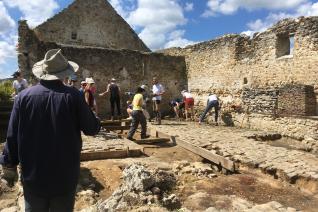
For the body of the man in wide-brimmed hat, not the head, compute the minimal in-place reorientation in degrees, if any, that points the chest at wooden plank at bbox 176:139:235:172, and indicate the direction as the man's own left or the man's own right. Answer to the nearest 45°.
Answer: approximately 45° to the man's own right

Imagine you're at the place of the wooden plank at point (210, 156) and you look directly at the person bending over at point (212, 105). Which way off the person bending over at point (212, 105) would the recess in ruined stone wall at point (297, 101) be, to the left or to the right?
right

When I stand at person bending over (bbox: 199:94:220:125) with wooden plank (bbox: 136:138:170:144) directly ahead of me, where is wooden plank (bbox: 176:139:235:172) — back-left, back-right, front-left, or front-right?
front-left

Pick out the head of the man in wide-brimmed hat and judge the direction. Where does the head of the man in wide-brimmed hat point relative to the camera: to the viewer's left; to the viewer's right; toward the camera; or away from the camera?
away from the camera

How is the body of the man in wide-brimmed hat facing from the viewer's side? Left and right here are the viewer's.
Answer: facing away from the viewer

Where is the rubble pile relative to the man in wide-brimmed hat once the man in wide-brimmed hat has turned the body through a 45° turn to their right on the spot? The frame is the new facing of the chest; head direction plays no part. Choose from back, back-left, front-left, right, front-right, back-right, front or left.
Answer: front

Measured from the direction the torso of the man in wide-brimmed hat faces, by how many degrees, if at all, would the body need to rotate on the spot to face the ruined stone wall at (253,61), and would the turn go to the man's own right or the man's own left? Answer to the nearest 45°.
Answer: approximately 45° to the man's own right
